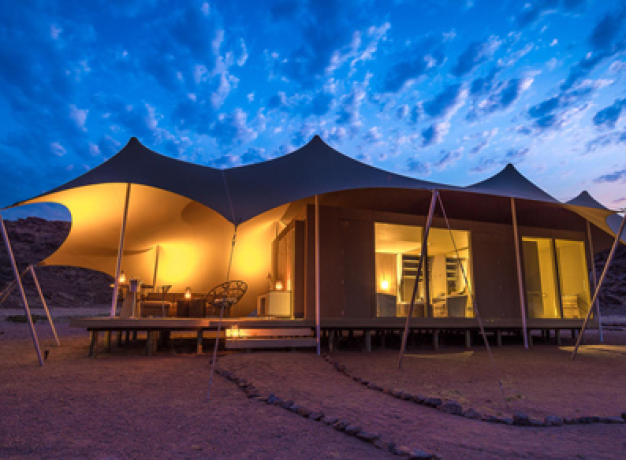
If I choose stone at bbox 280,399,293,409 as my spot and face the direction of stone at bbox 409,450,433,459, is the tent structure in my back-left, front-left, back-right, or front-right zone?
back-left

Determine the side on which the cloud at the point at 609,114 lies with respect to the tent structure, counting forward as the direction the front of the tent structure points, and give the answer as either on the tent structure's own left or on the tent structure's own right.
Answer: on the tent structure's own left

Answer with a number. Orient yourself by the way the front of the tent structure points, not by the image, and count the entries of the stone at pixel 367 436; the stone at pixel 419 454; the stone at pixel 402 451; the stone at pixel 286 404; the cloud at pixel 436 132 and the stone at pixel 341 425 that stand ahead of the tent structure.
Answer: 5

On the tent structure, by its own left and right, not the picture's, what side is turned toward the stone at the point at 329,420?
front

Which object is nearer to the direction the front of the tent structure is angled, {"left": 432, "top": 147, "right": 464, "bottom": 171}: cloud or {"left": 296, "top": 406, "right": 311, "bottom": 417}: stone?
the stone

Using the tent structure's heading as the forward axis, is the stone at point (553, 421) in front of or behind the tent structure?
in front

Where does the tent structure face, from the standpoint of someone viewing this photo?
facing the viewer

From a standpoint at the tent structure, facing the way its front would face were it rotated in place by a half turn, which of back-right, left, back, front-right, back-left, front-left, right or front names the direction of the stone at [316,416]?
back

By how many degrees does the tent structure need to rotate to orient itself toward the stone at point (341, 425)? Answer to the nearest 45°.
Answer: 0° — it already faces it

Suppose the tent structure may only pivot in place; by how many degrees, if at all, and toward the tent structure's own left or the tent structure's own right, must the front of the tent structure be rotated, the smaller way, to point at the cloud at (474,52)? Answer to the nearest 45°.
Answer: approximately 135° to the tent structure's own left

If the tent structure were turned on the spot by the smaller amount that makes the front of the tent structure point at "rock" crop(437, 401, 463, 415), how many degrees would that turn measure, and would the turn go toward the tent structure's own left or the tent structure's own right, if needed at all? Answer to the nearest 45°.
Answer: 0° — it already faces it

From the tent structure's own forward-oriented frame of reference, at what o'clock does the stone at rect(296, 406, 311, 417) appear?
The stone is roughly at 12 o'clock from the tent structure.

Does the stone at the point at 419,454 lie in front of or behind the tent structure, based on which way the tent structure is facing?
in front
